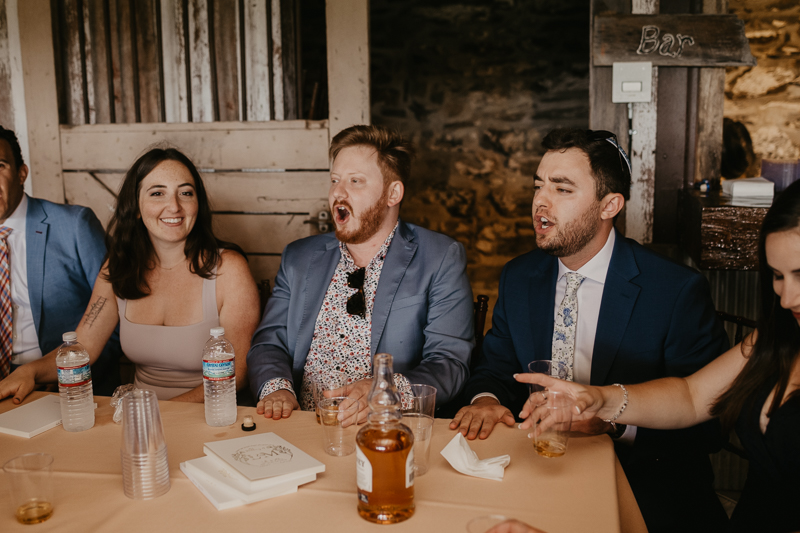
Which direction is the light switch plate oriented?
toward the camera

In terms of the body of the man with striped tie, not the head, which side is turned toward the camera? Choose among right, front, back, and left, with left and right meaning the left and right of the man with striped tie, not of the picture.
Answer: front

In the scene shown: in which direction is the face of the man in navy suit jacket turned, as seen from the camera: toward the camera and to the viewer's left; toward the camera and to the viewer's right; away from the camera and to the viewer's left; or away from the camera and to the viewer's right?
toward the camera and to the viewer's left

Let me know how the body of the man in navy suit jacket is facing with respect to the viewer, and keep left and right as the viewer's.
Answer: facing the viewer and to the left of the viewer

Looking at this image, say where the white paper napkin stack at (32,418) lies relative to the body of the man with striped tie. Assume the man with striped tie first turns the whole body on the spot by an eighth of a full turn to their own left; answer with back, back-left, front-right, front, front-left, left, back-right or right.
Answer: front-right

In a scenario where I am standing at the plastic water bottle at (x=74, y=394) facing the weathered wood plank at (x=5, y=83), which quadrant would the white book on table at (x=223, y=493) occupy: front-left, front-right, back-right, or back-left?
back-right

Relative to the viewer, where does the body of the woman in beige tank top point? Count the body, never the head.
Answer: toward the camera

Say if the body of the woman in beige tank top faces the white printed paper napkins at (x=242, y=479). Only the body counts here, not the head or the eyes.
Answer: yes

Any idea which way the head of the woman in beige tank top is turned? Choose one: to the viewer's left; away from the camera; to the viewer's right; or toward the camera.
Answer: toward the camera

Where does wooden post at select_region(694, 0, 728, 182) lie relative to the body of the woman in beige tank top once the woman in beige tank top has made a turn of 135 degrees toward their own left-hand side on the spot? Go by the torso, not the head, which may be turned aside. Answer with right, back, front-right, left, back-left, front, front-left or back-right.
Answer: front-right

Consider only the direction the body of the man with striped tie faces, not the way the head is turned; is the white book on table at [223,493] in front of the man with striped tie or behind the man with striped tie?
in front
